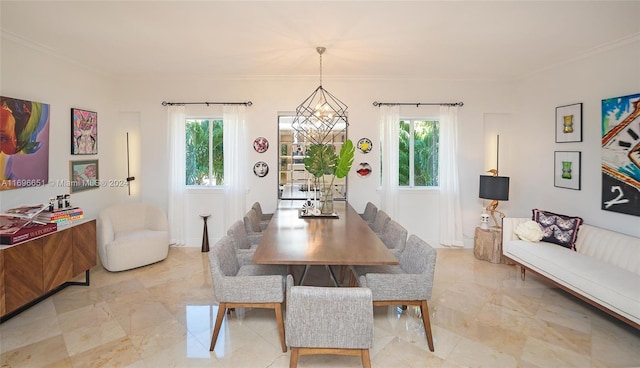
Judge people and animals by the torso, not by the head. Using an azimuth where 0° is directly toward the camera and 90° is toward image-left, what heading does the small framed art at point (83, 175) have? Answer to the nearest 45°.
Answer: approximately 315°

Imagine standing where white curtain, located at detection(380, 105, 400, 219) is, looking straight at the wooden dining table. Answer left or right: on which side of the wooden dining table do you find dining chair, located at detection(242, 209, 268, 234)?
right

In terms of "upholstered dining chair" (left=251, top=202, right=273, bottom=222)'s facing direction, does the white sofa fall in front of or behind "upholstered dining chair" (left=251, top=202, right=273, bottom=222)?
in front

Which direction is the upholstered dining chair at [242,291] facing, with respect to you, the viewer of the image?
facing to the right of the viewer

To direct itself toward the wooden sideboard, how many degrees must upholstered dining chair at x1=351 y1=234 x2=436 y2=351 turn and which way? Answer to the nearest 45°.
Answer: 0° — it already faces it

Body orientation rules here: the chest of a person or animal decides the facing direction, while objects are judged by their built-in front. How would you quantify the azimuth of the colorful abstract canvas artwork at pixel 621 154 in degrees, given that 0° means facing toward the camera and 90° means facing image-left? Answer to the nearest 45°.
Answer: approximately 45°

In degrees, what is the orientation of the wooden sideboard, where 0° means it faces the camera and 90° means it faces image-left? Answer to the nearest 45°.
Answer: approximately 315°

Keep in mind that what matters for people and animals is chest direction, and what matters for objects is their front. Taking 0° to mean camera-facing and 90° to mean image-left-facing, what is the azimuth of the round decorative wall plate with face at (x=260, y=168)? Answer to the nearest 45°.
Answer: approximately 0°

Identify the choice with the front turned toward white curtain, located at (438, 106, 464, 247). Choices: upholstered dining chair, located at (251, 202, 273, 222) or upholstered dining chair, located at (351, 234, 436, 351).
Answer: upholstered dining chair, located at (251, 202, 273, 222)

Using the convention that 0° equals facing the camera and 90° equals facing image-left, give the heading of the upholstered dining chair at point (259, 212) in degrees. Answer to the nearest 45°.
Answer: approximately 270°

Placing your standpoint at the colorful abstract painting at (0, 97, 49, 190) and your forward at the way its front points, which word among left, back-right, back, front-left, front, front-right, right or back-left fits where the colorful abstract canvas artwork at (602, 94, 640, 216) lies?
front

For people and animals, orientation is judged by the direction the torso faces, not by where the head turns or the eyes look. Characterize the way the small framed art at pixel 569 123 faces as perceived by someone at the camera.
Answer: facing the viewer and to the left of the viewer

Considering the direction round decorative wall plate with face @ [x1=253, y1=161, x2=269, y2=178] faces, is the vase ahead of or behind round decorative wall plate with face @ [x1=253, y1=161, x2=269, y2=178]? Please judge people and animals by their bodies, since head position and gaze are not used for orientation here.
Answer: ahead

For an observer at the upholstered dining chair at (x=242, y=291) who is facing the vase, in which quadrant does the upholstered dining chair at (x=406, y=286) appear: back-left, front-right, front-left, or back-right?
front-right

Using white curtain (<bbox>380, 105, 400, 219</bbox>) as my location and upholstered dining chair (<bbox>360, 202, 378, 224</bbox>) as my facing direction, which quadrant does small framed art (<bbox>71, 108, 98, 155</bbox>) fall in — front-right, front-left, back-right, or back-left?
front-right

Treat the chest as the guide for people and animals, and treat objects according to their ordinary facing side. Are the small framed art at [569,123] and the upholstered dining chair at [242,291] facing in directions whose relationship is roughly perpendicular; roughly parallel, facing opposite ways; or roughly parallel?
roughly parallel, facing opposite ways

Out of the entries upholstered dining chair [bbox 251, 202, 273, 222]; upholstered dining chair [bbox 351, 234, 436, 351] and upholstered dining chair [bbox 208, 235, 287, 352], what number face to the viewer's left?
1

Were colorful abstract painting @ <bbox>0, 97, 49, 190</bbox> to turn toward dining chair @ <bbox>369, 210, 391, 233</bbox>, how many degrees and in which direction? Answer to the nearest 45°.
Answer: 0° — it already faces it

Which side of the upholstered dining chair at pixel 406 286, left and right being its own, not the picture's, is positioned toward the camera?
left

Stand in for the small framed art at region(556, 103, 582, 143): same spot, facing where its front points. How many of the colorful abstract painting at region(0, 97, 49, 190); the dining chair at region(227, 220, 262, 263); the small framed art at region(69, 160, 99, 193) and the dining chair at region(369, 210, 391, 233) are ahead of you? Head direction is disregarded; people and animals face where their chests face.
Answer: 4

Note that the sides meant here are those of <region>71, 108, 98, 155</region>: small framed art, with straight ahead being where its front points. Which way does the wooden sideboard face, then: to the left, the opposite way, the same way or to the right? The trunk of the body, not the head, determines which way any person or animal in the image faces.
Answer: the same way

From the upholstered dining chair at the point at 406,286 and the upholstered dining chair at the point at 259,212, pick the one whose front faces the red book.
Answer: the upholstered dining chair at the point at 406,286
